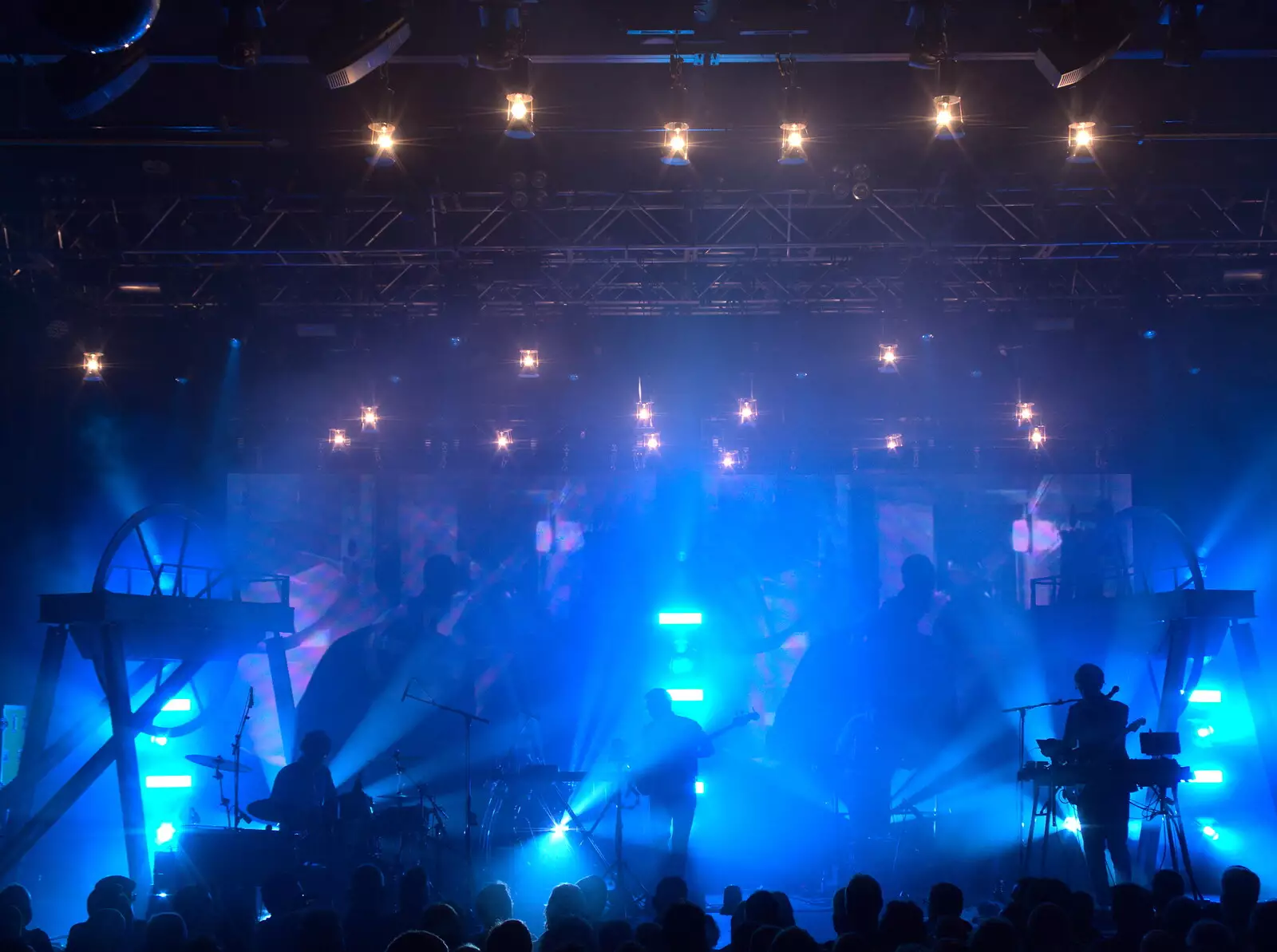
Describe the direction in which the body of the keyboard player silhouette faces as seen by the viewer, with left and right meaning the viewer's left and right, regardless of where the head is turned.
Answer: facing the viewer and to the left of the viewer

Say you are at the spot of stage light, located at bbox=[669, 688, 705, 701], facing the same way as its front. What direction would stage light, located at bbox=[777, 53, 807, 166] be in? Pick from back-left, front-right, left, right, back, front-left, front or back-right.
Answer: front

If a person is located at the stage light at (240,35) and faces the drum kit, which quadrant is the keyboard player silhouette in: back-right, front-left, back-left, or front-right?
front-right

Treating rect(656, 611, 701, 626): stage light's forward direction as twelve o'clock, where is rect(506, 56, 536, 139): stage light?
rect(506, 56, 536, 139): stage light is roughly at 12 o'clock from rect(656, 611, 701, 626): stage light.

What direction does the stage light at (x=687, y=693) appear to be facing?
toward the camera

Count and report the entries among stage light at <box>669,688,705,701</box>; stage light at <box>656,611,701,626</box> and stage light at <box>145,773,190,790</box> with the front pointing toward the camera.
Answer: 3

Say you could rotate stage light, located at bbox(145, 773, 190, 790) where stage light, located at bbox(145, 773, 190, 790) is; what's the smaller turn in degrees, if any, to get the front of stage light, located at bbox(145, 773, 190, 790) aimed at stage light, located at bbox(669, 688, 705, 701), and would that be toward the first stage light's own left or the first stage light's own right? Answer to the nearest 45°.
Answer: approximately 90° to the first stage light's own left

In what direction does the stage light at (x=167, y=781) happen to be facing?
toward the camera

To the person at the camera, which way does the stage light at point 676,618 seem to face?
facing the viewer

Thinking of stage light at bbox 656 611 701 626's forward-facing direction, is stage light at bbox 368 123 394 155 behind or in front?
in front

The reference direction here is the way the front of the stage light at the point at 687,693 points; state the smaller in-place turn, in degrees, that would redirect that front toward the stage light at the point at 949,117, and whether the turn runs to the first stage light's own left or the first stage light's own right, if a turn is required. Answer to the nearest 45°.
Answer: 0° — it already faces it

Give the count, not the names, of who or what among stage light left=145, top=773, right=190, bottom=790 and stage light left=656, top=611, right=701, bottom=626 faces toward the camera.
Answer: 2

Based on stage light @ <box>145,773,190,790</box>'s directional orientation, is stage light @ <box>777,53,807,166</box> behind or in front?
in front
